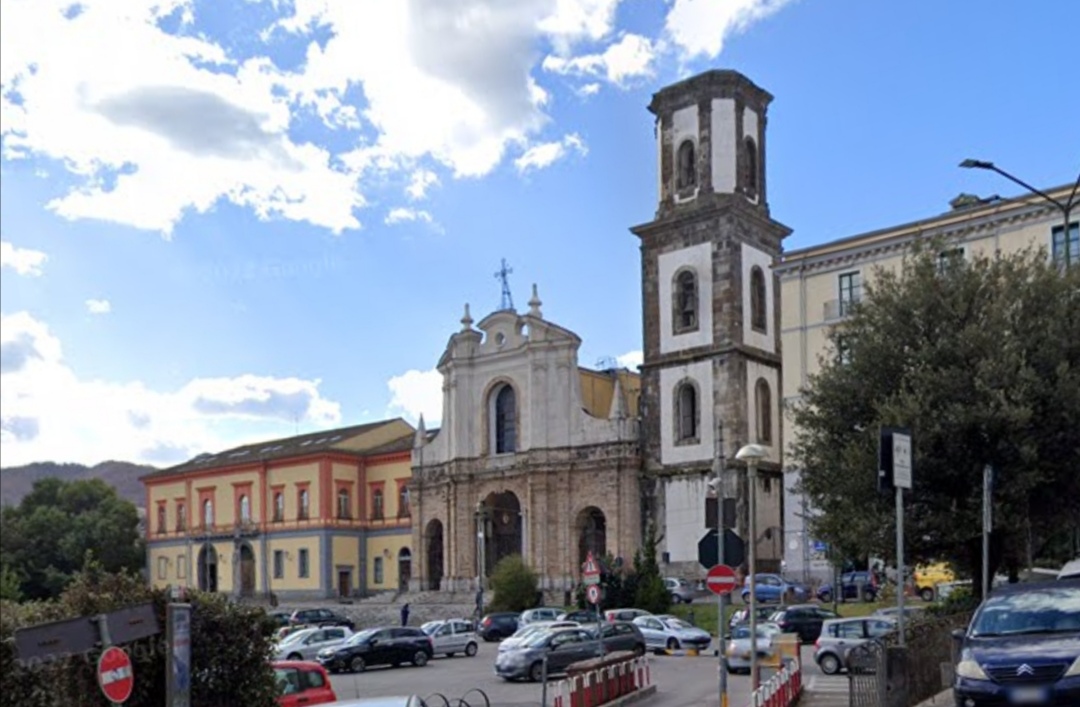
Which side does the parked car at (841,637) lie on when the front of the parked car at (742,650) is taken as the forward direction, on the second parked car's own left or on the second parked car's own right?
on the second parked car's own left

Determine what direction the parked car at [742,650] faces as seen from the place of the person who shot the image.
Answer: facing the viewer and to the left of the viewer

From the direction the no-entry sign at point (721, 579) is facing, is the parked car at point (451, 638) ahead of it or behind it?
behind

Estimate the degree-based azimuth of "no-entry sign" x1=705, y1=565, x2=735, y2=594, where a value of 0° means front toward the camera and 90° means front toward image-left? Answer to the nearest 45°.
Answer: approximately 0°

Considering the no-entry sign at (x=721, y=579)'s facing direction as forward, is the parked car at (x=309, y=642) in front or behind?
behind

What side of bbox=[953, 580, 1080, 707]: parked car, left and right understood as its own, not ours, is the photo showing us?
front

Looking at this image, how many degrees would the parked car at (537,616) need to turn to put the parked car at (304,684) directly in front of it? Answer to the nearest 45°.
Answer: approximately 45° to its left

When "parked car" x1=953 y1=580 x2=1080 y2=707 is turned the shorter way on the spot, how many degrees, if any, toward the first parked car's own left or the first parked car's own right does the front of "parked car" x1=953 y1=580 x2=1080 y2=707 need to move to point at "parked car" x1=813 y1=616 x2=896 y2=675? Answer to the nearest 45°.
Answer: approximately 180°

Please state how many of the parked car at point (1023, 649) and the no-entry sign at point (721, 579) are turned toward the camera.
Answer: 2

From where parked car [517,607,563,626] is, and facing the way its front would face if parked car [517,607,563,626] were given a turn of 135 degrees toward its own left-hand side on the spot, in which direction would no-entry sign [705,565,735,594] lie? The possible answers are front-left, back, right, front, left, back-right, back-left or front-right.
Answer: right

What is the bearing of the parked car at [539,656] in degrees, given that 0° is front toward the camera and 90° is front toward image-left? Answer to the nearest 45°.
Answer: approximately 45°
